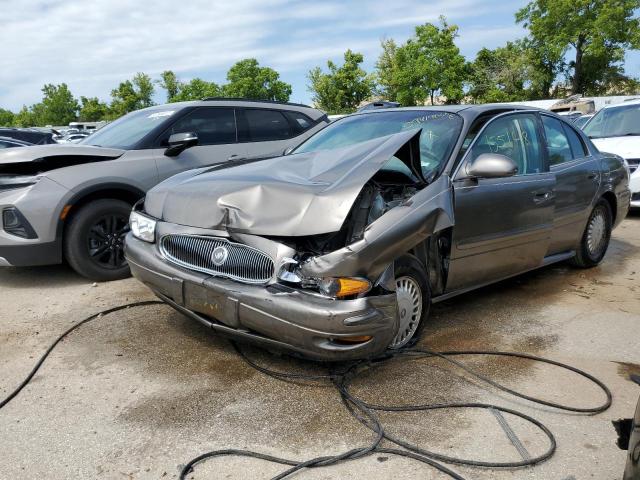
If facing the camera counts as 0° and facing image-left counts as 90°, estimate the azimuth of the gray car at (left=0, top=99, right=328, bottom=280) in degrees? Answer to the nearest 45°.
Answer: approximately 45°

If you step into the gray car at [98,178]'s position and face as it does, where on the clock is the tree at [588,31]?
The tree is roughly at 6 o'clock from the gray car.

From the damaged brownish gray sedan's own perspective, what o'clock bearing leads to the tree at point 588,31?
The tree is roughly at 5 o'clock from the damaged brownish gray sedan.

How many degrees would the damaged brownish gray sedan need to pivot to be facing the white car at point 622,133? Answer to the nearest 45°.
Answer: approximately 180°

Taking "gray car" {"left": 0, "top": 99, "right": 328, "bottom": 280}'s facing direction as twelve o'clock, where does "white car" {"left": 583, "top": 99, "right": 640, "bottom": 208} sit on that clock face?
The white car is roughly at 7 o'clock from the gray car.

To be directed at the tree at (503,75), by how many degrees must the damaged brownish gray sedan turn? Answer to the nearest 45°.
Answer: approximately 135° to its right

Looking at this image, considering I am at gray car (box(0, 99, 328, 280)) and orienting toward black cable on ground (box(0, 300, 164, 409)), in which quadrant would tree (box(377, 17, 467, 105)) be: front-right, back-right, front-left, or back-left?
back-left

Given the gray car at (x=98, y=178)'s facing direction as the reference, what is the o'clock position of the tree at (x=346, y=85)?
The tree is roughly at 5 o'clock from the gray car.

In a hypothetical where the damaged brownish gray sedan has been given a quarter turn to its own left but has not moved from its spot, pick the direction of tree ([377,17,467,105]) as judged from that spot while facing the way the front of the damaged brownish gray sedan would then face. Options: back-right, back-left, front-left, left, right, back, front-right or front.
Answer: back-left

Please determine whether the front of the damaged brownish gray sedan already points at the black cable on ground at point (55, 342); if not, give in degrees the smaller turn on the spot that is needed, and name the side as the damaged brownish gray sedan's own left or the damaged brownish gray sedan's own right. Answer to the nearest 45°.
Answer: approximately 45° to the damaged brownish gray sedan's own right

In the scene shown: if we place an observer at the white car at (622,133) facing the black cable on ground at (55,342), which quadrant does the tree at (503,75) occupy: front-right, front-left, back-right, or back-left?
back-right
